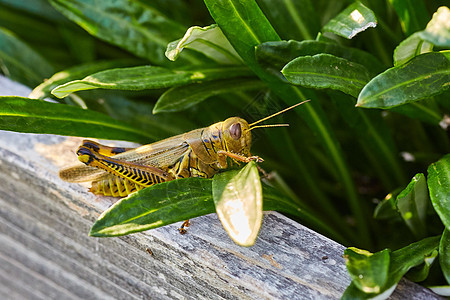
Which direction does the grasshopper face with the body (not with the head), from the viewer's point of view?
to the viewer's right
